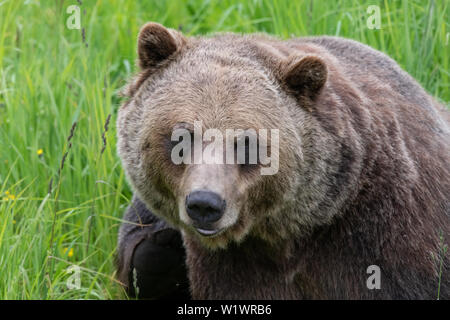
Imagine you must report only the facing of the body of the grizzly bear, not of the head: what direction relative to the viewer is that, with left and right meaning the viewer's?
facing the viewer and to the left of the viewer
